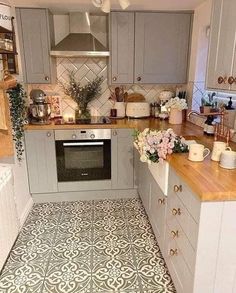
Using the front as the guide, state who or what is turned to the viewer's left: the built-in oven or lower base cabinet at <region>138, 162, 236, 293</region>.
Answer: the lower base cabinet

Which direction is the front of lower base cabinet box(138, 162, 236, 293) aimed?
to the viewer's left

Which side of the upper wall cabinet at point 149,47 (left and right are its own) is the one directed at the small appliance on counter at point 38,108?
right

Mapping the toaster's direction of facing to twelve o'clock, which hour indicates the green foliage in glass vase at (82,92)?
The green foliage in glass vase is roughly at 3 o'clock from the toaster.

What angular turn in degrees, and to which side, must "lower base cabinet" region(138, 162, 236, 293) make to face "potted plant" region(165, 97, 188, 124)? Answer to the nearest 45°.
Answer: approximately 90° to its right
